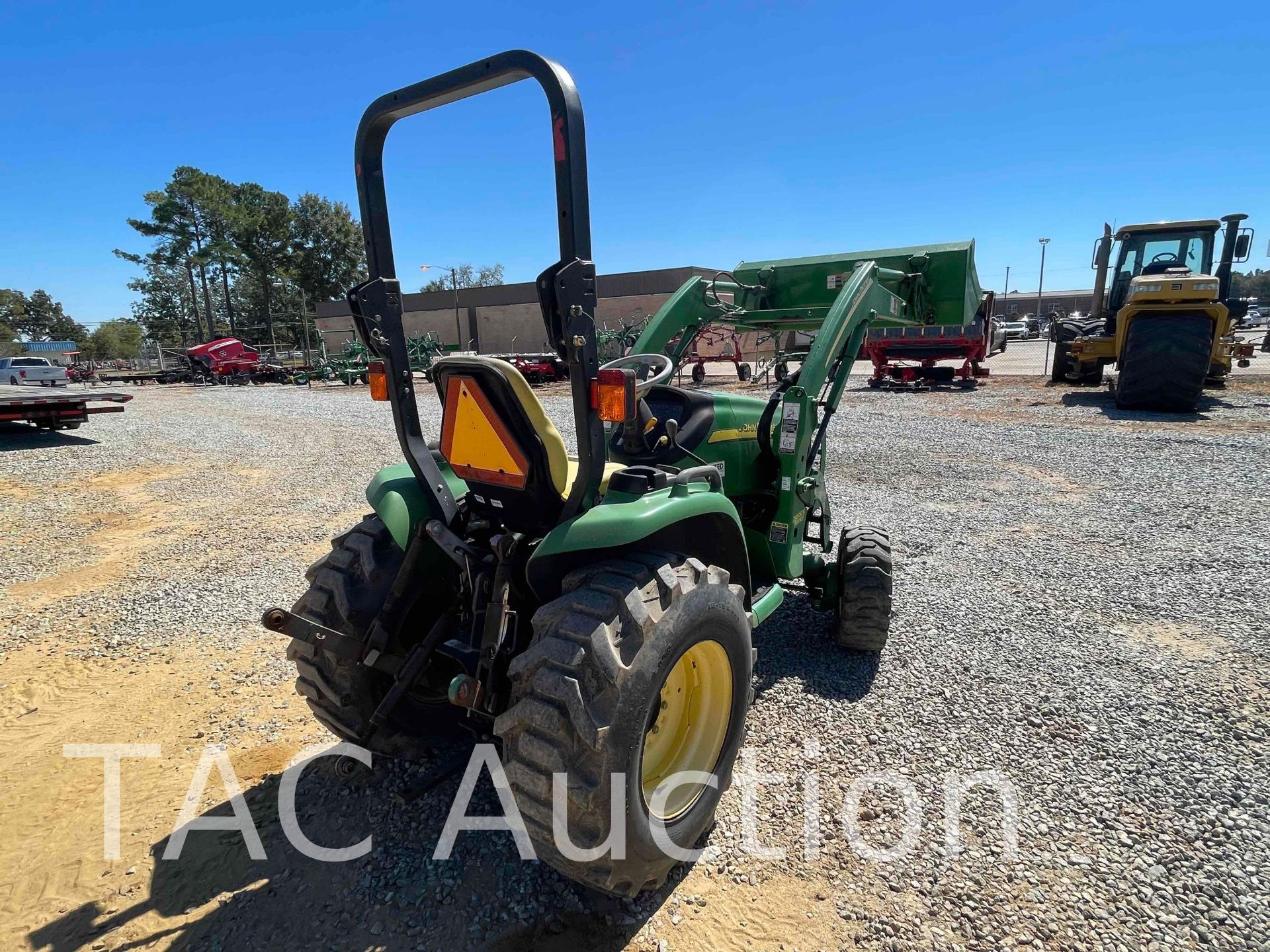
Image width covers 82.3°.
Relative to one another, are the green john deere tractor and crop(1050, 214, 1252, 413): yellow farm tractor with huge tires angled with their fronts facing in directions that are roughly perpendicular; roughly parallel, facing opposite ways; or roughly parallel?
roughly parallel, facing opposite ways

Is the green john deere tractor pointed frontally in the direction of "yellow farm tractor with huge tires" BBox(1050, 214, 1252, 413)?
yes

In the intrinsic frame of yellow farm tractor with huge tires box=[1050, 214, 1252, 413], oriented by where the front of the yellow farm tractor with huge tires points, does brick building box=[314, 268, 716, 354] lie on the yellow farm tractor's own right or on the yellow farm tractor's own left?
on the yellow farm tractor's own right

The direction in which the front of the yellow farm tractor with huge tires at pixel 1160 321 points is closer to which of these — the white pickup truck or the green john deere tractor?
the green john deere tractor

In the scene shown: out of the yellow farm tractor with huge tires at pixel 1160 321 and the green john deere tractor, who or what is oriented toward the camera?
the yellow farm tractor with huge tires

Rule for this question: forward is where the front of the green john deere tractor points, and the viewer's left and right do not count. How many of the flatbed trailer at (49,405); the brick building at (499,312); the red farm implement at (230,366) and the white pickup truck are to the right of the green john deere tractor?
0

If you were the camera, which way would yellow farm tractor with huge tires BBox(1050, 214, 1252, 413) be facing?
facing the viewer

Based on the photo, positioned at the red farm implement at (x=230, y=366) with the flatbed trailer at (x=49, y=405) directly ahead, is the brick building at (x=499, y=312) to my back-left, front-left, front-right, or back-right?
back-left

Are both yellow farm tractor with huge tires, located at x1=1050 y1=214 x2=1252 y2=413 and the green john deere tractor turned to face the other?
yes

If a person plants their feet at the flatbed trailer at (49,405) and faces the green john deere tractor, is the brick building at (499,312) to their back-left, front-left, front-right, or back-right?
back-left

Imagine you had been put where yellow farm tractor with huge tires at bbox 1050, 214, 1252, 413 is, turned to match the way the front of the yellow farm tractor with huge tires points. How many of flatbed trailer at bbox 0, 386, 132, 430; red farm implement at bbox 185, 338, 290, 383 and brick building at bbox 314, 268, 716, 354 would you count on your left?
0

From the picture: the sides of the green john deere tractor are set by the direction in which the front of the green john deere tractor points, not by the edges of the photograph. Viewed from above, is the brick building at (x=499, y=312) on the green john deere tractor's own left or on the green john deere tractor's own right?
on the green john deere tractor's own left

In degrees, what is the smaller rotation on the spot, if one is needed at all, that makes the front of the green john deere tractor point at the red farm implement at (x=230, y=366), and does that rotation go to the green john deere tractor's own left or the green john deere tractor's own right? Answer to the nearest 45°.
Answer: approximately 90° to the green john deere tractor's own left

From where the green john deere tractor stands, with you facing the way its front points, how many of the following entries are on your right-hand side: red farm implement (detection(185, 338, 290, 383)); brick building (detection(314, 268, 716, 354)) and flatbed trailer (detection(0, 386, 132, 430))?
0

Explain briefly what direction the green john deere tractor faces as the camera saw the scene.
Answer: facing away from the viewer and to the right of the viewer

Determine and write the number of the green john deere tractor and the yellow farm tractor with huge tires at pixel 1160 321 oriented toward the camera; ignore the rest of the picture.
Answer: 1

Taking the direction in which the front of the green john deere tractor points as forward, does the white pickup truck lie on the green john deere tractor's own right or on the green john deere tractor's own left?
on the green john deere tractor's own left

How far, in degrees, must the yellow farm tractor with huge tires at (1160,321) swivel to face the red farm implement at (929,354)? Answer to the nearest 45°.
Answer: approximately 135° to its right

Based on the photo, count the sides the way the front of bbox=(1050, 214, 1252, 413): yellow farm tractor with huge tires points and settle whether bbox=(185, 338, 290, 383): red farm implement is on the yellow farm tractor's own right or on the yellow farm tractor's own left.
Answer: on the yellow farm tractor's own right
